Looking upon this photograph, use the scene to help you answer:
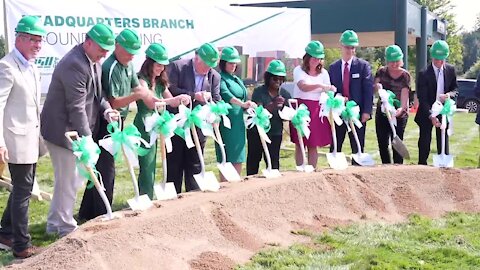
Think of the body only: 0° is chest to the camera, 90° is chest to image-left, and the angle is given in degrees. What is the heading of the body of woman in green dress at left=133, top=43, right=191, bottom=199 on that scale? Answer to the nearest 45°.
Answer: approximately 315°

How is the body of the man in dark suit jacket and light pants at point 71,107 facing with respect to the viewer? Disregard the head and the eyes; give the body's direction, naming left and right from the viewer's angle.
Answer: facing the viewer and to the right of the viewer

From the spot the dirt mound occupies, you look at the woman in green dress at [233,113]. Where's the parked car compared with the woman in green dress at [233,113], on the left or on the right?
right

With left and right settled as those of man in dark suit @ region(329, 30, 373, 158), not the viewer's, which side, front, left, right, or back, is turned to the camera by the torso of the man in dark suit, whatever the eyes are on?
front

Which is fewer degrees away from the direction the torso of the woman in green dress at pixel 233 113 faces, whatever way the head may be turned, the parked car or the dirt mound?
the dirt mound

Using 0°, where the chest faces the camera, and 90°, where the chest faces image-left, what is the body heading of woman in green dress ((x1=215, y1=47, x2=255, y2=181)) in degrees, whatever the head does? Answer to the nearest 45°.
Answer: approximately 315°

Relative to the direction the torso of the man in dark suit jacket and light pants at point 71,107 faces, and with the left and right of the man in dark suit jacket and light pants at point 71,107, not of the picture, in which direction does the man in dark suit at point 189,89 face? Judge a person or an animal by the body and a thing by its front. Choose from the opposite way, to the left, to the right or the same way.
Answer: the same way

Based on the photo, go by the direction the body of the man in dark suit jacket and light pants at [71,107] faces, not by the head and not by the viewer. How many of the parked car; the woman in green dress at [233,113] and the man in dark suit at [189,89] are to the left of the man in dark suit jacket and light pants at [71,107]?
3

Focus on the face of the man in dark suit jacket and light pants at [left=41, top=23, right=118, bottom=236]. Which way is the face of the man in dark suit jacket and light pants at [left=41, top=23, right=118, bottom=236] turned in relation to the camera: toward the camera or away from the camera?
toward the camera

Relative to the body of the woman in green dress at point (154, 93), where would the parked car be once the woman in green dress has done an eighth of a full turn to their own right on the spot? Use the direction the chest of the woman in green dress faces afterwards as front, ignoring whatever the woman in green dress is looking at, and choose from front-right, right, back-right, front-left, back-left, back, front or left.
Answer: back-left

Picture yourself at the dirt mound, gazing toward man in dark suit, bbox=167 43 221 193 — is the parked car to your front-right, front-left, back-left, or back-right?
front-right

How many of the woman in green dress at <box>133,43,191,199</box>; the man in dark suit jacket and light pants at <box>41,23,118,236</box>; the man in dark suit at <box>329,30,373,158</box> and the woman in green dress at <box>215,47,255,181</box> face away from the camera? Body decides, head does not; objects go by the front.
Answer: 0
